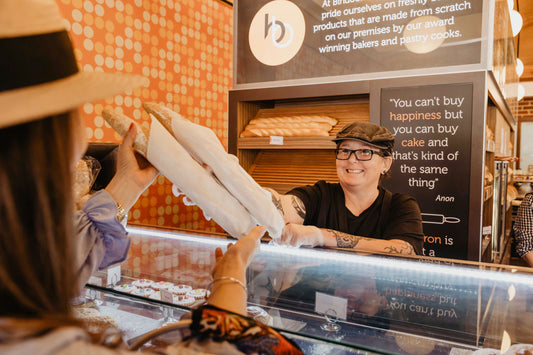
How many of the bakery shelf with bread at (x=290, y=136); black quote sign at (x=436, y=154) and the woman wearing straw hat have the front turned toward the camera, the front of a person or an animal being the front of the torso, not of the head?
2

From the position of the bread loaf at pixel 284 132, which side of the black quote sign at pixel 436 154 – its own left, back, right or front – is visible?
right

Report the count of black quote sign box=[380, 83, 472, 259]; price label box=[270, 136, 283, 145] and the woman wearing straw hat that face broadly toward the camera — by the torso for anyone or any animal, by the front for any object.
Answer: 2

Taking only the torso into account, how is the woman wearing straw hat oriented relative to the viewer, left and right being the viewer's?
facing away from the viewer and to the right of the viewer

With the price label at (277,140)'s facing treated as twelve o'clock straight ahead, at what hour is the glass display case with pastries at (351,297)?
The glass display case with pastries is roughly at 12 o'clock from the price label.

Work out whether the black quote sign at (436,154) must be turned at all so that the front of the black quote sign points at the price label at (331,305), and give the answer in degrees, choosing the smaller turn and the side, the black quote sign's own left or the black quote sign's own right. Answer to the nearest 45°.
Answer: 0° — it already faces it

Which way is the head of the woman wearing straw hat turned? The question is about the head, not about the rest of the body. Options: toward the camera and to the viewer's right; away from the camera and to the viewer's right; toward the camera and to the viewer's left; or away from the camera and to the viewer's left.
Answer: away from the camera and to the viewer's right

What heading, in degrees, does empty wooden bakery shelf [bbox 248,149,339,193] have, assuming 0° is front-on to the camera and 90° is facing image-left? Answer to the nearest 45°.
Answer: approximately 0°

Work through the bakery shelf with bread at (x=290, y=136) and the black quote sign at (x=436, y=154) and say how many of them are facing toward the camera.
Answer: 2
